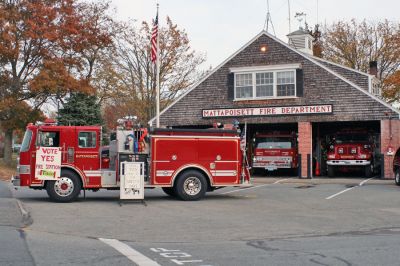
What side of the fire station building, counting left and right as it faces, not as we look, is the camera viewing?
front

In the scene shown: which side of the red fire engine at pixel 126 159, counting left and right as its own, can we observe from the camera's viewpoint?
left

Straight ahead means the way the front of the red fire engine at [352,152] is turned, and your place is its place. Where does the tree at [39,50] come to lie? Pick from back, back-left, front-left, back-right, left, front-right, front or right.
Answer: right

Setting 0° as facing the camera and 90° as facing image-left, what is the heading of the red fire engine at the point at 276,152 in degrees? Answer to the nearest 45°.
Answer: approximately 0°

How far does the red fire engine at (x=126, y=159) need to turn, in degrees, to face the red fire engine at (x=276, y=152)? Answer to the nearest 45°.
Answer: approximately 135° to its right

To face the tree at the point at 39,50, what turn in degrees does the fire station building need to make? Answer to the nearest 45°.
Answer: approximately 90° to its right

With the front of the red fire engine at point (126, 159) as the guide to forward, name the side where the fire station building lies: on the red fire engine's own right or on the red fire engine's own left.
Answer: on the red fire engine's own right

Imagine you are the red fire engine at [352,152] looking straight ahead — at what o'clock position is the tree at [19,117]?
The tree is roughly at 3 o'clock from the red fire engine.

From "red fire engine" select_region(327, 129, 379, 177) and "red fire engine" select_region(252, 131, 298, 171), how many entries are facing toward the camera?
2
